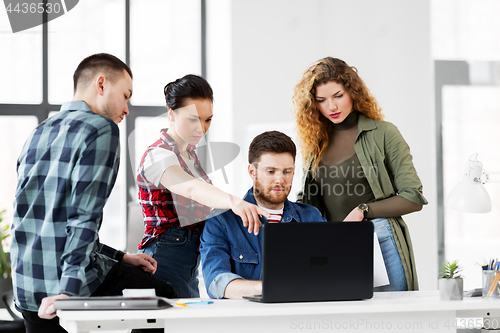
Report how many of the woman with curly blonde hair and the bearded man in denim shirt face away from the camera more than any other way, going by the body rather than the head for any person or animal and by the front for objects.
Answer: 0

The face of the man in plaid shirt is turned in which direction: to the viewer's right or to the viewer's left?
to the viewer's right

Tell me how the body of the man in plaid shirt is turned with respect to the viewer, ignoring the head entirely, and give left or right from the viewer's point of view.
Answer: facing away from the viewer and to the right of the viewer

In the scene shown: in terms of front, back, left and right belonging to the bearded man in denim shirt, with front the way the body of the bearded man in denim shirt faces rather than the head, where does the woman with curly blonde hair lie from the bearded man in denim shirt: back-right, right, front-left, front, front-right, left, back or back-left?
left

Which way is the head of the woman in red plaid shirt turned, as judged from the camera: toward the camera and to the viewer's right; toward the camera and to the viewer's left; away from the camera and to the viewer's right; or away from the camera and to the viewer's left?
toward the camera and to the viewer's right

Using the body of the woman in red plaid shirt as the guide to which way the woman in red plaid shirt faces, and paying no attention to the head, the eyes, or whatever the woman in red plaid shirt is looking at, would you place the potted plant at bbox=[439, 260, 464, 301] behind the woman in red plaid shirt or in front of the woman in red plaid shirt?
in front

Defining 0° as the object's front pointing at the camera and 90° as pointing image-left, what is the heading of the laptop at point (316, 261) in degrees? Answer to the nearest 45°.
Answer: approximately 135°

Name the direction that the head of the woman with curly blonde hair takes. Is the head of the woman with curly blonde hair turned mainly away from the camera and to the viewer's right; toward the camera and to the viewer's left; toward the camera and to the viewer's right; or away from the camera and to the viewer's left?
toward the camera and to the viewer's left

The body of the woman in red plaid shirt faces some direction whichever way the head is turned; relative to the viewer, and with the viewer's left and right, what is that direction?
facing the viewer and to the right of the viewer

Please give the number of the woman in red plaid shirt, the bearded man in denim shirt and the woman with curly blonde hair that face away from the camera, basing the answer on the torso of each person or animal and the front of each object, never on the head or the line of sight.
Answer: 0

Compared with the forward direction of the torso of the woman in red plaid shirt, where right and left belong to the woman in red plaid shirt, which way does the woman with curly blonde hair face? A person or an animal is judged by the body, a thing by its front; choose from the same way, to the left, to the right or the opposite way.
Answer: to the right

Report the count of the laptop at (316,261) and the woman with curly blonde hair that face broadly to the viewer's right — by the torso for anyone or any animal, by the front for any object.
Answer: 0

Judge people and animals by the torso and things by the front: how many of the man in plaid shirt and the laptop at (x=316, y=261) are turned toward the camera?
0

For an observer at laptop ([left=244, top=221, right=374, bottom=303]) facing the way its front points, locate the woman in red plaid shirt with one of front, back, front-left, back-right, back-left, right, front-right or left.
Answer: front
